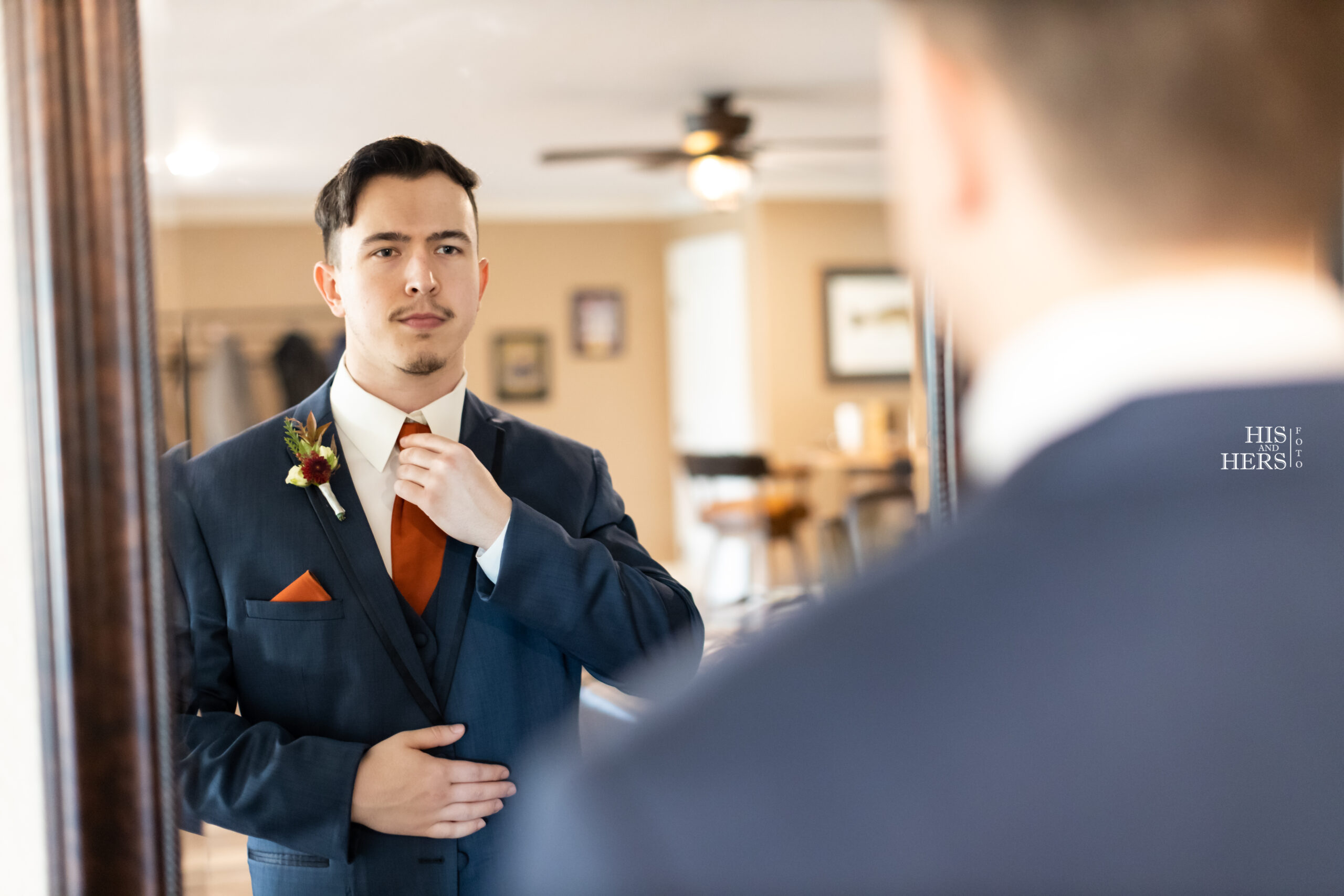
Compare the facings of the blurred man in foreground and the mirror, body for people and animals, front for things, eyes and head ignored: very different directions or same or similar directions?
very different directions

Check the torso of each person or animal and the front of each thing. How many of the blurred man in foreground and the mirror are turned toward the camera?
1

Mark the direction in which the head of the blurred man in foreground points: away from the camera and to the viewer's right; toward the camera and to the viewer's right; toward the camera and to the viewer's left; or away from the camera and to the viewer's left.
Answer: away from the camera and to the viewer's left

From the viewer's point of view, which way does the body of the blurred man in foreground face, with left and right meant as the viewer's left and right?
facing away from the viewer and to the left of the viewer
